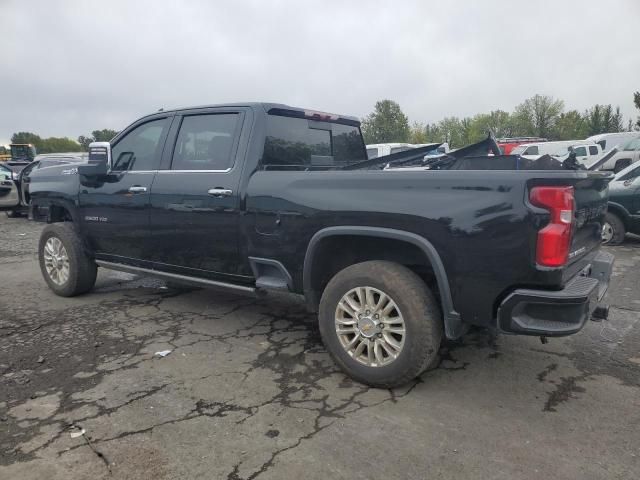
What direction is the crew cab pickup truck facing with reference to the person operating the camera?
facing away from the viewer and to the left of the viewer

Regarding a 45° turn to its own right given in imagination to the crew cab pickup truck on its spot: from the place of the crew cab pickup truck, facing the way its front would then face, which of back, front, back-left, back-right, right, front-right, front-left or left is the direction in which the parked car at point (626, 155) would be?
front-right

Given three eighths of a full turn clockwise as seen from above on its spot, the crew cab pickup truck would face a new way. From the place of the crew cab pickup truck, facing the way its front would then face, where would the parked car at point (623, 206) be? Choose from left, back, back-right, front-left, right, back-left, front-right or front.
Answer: front-left

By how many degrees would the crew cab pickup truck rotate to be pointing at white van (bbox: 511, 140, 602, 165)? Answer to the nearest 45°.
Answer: approximately 90° to its right
